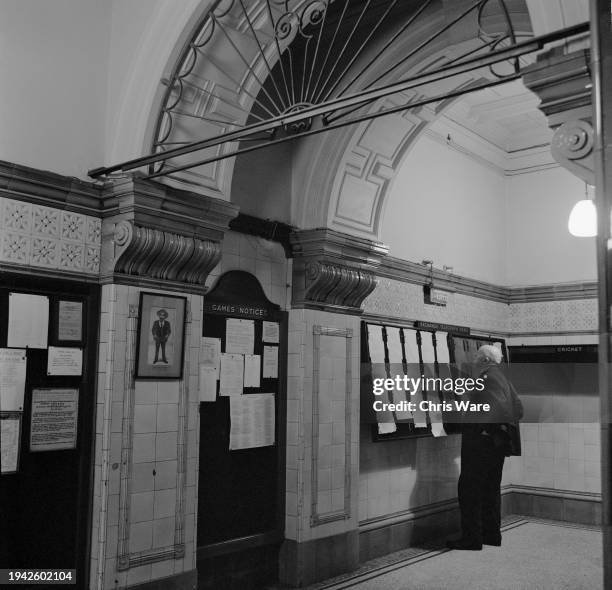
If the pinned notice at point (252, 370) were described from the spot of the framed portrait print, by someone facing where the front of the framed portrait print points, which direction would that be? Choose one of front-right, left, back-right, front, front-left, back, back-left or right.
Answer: left

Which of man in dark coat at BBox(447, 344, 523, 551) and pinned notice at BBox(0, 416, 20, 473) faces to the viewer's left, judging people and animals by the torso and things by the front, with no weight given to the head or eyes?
the man in dark coat

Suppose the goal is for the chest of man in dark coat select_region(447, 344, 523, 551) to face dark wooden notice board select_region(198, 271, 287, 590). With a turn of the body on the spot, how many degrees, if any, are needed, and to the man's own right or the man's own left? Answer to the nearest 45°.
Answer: approximately 45° to the man's own left

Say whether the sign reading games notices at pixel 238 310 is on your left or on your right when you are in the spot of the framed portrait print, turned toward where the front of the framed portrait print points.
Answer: on your left

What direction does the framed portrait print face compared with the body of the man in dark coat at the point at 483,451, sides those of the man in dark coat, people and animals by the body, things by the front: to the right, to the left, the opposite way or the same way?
the opposite way

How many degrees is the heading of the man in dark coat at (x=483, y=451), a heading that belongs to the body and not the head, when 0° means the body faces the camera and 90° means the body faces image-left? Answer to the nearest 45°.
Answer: approximately 90°

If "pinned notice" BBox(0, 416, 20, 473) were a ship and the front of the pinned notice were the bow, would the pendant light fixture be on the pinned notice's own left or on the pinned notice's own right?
on the pinned notice's own left

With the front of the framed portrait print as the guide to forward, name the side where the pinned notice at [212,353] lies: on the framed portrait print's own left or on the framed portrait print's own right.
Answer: on the framed portrait print's own left

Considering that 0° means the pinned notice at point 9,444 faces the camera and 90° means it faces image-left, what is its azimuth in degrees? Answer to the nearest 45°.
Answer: approximately 315°

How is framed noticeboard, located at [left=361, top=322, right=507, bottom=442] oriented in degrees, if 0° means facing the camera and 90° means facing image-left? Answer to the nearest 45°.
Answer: approximately 315°
